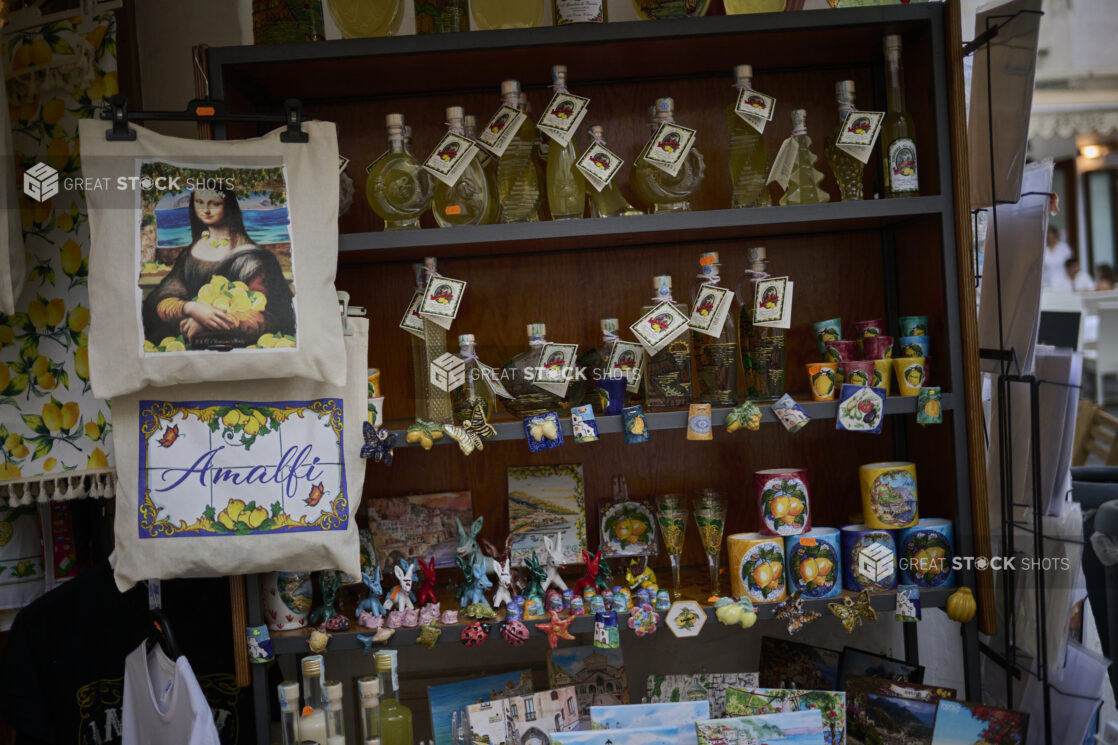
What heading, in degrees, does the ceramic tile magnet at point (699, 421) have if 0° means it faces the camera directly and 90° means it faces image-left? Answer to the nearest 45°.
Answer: approximately 0°

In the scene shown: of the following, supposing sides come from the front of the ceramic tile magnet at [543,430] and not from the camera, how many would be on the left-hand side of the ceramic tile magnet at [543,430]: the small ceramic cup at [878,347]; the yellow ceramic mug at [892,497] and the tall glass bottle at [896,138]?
3

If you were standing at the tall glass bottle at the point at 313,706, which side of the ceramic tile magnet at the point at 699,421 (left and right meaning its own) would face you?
right

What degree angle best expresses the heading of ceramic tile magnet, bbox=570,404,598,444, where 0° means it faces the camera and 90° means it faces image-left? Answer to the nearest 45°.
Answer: approximately 0°

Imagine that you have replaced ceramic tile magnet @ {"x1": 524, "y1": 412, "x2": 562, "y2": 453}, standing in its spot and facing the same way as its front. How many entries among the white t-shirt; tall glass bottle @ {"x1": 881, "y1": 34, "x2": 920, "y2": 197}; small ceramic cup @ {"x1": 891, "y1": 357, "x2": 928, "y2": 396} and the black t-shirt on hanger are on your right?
2
